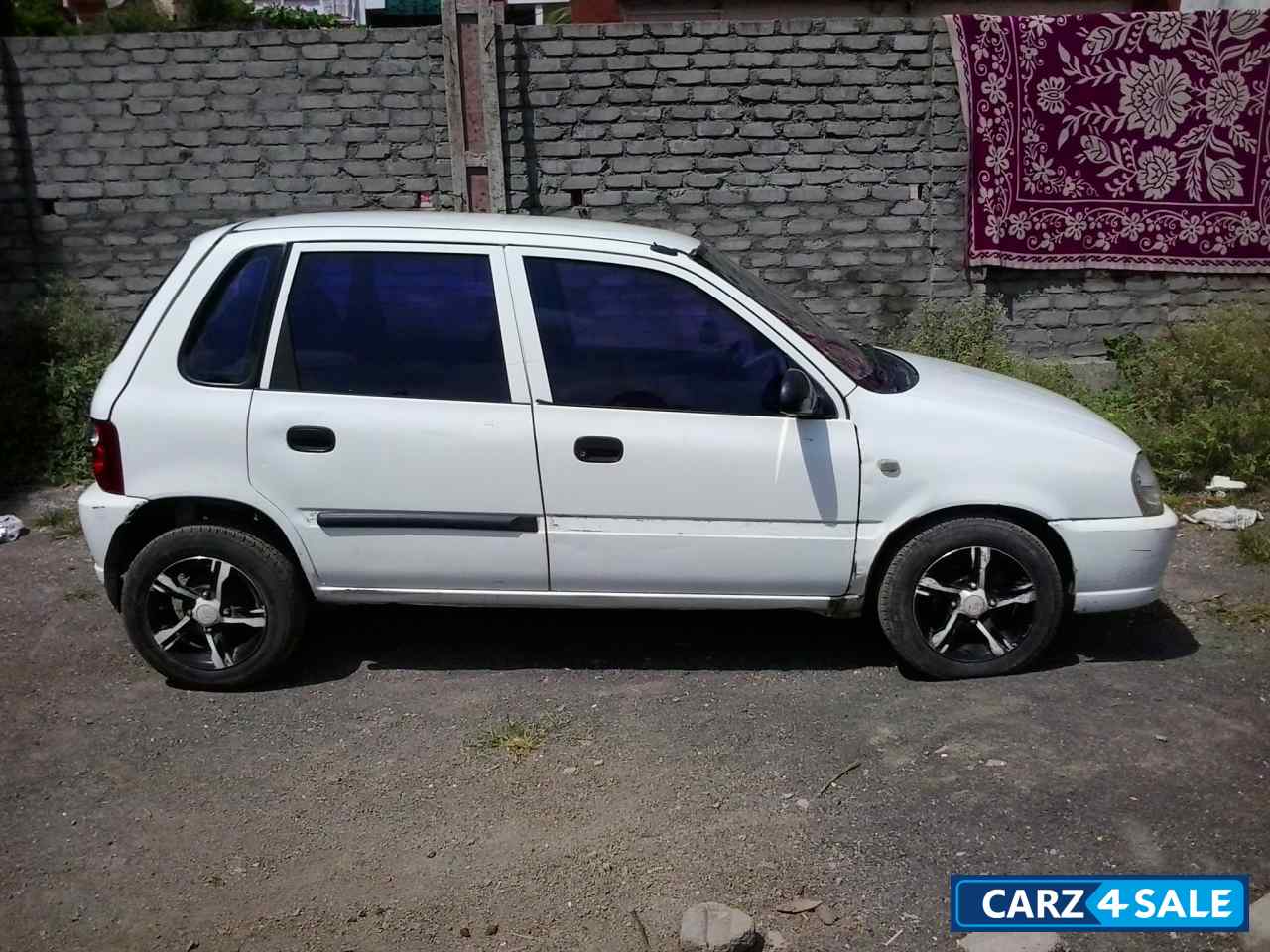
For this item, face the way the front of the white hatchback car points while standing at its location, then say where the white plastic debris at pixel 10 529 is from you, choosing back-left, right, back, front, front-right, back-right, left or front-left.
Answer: back-left

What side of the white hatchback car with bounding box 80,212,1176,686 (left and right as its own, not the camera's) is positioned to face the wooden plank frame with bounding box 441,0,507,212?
left

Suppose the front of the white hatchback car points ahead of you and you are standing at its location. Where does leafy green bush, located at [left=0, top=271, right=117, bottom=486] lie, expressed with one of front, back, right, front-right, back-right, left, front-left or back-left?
back-left

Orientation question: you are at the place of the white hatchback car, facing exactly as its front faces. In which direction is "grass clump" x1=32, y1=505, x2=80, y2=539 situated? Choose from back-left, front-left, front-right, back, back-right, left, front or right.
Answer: back-left

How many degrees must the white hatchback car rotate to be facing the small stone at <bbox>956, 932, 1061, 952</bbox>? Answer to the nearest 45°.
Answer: approximately 45° to its right

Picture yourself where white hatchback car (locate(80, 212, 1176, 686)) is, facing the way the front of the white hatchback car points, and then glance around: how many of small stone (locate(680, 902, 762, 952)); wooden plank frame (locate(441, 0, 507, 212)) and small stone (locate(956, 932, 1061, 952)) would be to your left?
1

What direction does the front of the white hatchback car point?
to the viewer's right

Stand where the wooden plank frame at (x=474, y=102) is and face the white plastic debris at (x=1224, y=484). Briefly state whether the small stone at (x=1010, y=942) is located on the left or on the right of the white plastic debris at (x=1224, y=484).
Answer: right

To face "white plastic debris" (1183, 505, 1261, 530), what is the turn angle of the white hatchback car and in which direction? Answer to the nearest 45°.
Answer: approximately 45° to its left

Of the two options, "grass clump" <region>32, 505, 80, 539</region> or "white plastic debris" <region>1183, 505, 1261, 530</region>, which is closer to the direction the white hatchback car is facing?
the white plastic debris

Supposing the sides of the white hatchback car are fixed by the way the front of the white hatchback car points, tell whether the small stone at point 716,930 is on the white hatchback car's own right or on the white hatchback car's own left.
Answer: on the white hatchback car's own right

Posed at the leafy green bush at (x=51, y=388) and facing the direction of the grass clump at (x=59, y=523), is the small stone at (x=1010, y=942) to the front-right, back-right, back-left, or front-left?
front-left

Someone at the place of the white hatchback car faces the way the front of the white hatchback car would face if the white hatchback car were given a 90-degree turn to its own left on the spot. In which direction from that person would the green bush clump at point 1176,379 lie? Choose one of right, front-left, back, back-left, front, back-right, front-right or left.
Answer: front-right

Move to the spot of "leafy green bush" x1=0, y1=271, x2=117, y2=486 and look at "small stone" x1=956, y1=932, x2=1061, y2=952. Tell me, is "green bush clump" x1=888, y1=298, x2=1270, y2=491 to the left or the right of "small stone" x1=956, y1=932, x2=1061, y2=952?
left
